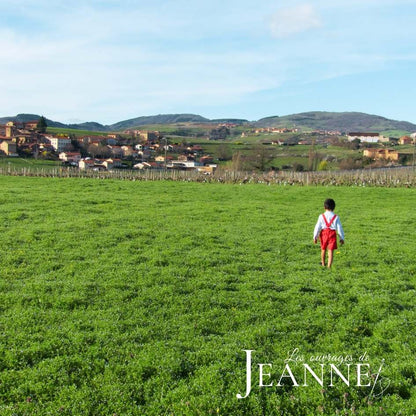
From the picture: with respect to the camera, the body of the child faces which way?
away from the camera
